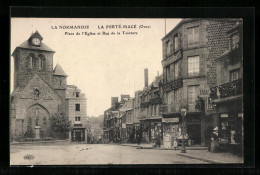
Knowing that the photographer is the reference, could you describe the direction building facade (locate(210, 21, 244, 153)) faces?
facing the viewer and to the left of the viewer

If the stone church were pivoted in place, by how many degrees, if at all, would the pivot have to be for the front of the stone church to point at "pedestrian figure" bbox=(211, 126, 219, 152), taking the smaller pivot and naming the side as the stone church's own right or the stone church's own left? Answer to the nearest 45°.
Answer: approximately 90° to the stone church's own left

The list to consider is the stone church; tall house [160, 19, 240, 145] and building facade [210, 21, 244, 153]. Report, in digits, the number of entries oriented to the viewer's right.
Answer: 0

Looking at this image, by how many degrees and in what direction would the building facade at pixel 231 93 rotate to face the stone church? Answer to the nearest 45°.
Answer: approximately 45° to its right

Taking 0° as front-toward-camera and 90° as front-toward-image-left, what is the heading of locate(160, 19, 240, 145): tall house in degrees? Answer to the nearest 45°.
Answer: approximately 45°

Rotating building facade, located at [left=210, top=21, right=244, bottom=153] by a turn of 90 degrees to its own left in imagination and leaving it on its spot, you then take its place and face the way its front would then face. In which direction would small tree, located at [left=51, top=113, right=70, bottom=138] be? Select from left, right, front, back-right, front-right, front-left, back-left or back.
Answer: back-right

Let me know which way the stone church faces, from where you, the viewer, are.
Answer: facing the viewer

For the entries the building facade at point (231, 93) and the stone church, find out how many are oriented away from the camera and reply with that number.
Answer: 0
